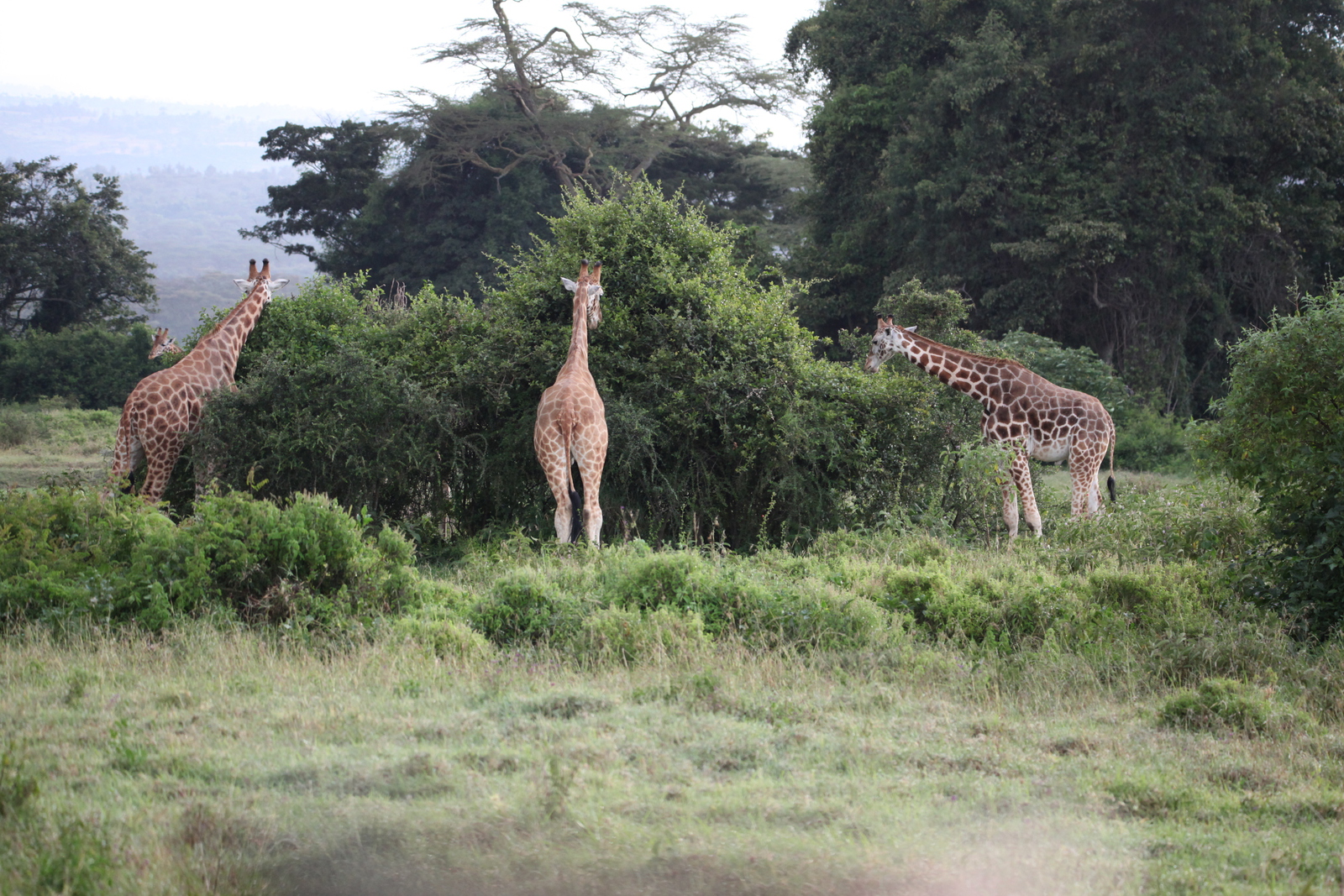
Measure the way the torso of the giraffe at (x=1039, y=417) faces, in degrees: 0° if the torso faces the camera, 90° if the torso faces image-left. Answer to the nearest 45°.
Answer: approximately 90°

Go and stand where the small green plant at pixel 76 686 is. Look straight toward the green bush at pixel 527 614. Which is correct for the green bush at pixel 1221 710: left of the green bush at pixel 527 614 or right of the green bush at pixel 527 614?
right

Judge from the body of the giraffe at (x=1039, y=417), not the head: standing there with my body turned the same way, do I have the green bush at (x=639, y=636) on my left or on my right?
on my left

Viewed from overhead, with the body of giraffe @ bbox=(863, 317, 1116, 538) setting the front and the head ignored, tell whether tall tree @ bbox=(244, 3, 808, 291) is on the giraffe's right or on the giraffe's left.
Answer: on the giraffe's right

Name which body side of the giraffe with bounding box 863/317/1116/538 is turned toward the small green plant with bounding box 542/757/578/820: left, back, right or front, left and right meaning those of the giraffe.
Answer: left

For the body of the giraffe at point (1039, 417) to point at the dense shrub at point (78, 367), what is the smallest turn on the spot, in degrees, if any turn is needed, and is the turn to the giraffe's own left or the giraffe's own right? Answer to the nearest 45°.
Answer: approximately 45° to the giraffe's own right

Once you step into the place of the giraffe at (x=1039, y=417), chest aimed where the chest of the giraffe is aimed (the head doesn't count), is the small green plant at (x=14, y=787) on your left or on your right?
on your left

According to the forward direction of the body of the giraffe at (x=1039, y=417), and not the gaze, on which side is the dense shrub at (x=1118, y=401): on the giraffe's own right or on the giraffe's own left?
on the giraffe's own right

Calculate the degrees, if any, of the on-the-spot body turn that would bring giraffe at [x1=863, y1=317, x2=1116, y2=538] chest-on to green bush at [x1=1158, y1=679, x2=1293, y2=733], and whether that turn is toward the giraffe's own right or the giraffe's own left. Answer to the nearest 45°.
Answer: approximately 90° to the giraffe's own left

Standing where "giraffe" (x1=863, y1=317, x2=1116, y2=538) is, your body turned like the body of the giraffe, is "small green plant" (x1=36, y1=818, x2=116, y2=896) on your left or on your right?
on your left
